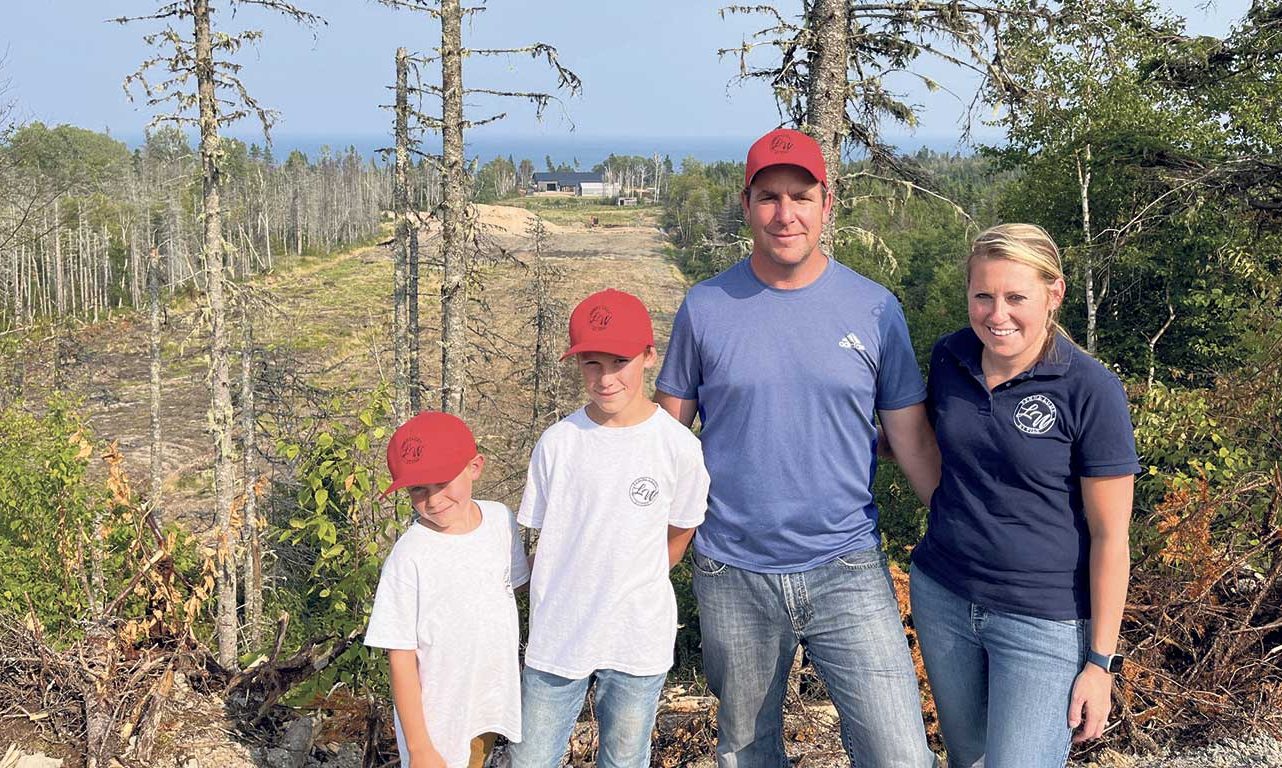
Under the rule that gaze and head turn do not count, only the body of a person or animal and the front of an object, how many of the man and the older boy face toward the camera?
2

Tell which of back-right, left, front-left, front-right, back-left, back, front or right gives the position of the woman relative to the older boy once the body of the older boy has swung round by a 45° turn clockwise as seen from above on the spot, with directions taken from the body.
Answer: back-left

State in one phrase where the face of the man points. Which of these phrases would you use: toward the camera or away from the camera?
toward the camera

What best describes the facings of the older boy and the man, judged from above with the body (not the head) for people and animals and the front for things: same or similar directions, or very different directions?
same or similar directions

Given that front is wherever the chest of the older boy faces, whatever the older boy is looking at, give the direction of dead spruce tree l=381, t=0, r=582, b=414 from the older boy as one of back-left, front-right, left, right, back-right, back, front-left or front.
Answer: back

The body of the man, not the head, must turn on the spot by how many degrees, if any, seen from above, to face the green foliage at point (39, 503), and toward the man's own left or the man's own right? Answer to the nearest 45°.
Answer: approximately 135° to the man's own right

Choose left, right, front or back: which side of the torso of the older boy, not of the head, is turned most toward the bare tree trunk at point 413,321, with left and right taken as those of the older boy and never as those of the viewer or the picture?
back

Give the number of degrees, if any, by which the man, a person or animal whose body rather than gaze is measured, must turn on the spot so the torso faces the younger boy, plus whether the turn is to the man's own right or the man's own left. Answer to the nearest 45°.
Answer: approximately 90° to the man's own right

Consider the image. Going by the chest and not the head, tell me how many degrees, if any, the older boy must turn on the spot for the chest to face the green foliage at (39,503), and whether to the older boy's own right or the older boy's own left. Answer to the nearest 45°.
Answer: approximately 135° to the older boy's own right

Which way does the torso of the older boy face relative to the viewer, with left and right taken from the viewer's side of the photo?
facing the viewer

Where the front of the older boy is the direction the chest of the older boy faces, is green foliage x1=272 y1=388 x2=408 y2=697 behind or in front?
behind

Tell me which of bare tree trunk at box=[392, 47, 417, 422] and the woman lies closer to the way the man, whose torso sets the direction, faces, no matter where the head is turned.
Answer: the woman

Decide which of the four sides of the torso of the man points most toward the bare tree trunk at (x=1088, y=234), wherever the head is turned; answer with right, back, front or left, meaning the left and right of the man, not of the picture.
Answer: back
